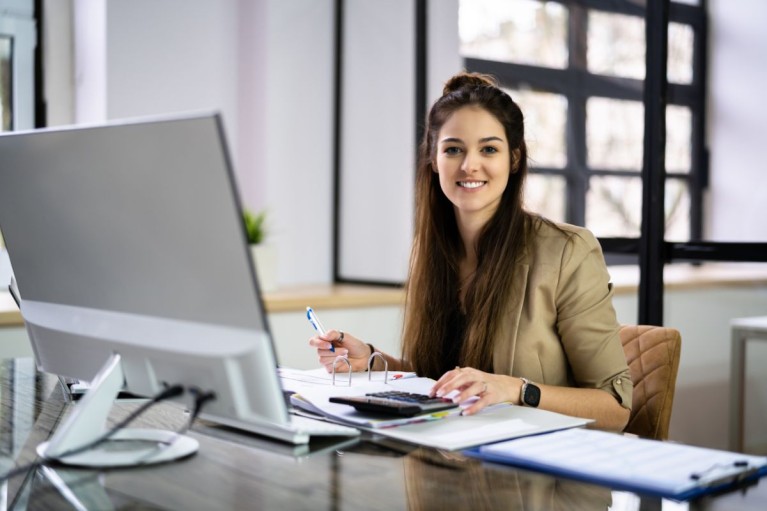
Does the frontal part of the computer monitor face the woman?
yes

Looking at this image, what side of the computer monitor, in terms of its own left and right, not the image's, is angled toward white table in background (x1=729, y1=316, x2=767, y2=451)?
front

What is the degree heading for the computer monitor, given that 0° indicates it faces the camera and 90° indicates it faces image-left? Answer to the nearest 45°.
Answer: approximately 225°

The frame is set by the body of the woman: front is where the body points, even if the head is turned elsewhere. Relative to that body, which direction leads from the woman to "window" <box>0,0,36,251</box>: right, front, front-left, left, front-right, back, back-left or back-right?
right

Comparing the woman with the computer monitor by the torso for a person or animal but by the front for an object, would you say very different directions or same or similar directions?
very different directions

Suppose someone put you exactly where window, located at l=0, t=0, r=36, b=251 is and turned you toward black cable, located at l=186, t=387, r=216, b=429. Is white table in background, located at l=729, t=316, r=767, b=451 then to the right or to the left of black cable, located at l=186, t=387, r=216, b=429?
left

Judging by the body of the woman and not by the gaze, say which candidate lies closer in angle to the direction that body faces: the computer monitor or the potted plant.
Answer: the computer monitor

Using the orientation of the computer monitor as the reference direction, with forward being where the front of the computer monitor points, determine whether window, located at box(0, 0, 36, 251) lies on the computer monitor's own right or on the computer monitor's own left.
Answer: on the computer monitor's own left

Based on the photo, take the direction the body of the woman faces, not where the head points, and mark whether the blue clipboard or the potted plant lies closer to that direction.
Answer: the blue clipboard
